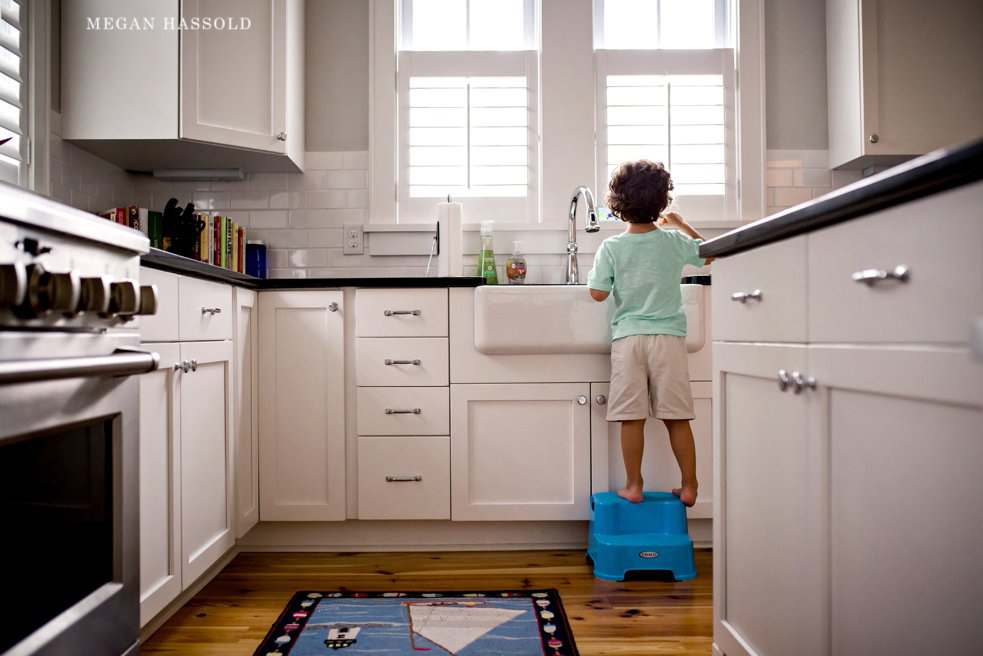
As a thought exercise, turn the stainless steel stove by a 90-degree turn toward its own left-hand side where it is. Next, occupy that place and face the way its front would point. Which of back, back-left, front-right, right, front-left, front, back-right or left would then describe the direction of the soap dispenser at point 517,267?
front

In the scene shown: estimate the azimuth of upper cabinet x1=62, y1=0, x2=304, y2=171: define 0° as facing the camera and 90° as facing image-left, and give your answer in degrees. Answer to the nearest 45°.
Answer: approximately 315°

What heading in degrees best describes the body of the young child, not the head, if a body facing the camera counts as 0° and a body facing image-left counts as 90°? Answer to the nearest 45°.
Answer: approximately 180°

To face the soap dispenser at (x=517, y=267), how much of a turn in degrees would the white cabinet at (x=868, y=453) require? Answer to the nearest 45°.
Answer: approximately 90° to its right

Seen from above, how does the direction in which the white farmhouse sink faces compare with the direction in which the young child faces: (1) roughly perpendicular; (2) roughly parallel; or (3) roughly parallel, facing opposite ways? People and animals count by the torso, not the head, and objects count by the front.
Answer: roughly parallel, facing opposite ways

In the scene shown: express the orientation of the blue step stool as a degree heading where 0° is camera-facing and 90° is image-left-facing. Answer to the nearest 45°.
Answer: approximately 0°

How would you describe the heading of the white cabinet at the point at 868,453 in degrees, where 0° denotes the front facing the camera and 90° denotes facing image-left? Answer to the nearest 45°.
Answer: approximately 45°

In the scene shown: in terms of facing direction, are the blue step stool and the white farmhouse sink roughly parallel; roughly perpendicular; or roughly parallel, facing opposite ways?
roughly parallel

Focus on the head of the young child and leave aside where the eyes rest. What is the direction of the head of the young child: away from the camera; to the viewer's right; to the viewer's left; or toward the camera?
away from the camera

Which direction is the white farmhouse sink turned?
toward the camera

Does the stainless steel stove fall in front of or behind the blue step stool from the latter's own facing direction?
in front

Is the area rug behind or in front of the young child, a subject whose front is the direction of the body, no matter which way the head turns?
behind

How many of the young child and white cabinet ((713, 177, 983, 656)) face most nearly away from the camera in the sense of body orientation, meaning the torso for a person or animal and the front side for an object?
1

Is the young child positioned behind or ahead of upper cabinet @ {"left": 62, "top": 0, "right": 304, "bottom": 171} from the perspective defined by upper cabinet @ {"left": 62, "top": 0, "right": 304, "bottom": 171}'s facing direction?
ahead
